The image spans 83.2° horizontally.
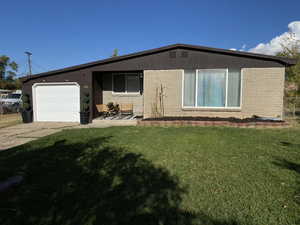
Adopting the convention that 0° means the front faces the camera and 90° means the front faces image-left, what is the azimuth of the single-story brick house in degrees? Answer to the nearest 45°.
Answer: approximately 0°

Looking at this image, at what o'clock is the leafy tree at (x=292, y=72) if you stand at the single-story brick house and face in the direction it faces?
The leafy tree is roughly at 8 o'clock from the single-story brick house.

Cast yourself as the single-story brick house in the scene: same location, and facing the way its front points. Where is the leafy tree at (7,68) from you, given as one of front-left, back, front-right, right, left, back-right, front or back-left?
back-right
